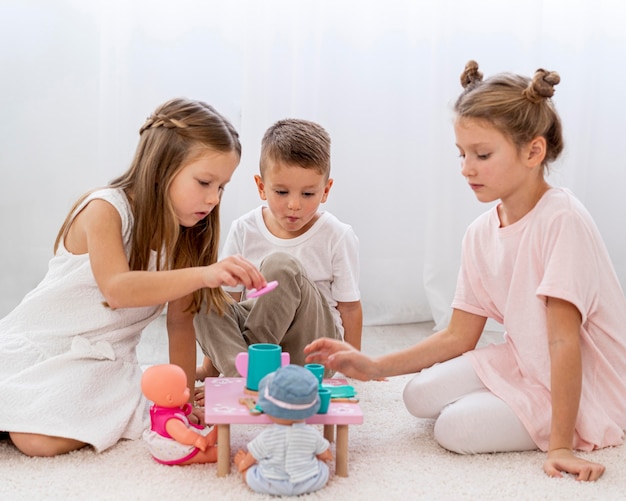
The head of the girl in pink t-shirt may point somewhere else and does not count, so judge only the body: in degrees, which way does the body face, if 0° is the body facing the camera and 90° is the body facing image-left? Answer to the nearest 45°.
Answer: approximately 45°

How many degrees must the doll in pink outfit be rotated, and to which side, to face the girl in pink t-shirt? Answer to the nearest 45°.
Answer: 0° — it already faces them

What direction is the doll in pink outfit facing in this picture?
to the viewer's right

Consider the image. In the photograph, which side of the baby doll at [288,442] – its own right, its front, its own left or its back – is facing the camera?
back

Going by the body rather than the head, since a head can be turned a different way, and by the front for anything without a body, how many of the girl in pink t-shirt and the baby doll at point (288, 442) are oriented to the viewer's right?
0

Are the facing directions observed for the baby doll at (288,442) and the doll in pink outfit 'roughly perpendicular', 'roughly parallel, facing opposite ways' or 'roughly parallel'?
roughly perpendicular
